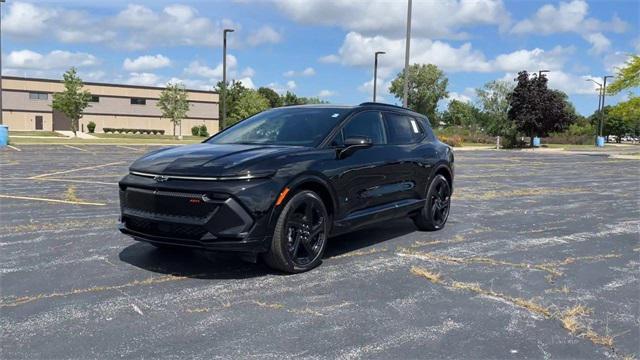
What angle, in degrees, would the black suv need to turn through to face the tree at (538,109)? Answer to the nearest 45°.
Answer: approximately 180°

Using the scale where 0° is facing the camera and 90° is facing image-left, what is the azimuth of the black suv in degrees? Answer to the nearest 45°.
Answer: approximately 45°

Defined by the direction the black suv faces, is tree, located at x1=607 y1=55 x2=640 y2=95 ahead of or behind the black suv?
behind

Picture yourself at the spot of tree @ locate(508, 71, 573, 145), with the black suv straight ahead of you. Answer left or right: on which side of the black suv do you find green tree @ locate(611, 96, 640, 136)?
left

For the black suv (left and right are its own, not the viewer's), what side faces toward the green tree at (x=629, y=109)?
back
